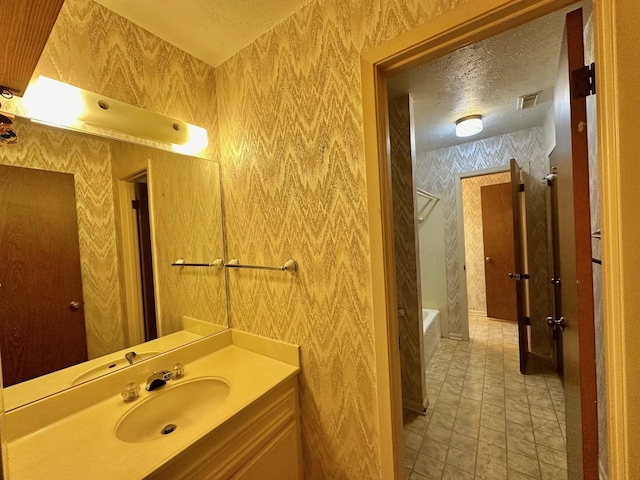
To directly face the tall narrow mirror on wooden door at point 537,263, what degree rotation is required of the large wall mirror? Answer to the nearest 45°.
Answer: approximately 45° to its left

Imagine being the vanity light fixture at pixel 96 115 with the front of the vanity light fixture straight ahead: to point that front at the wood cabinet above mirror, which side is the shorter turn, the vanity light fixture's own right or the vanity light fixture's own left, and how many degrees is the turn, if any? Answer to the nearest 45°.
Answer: approximately 45° to the vanity light fixture's own right

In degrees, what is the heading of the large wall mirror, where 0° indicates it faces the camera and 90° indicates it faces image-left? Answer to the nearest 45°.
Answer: approximately 315°
